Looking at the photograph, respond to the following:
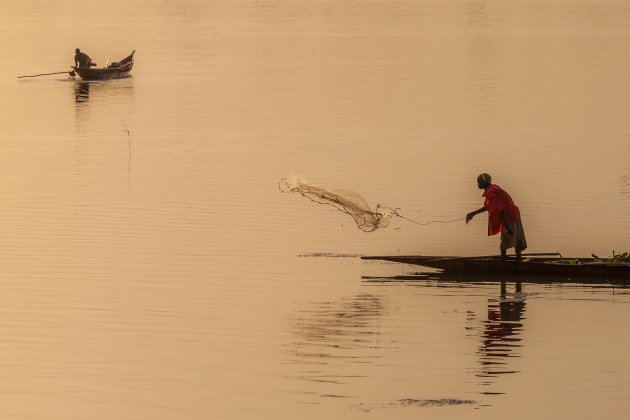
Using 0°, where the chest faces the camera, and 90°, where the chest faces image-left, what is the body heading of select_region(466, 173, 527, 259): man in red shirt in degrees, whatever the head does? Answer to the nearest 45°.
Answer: approximately 90°
